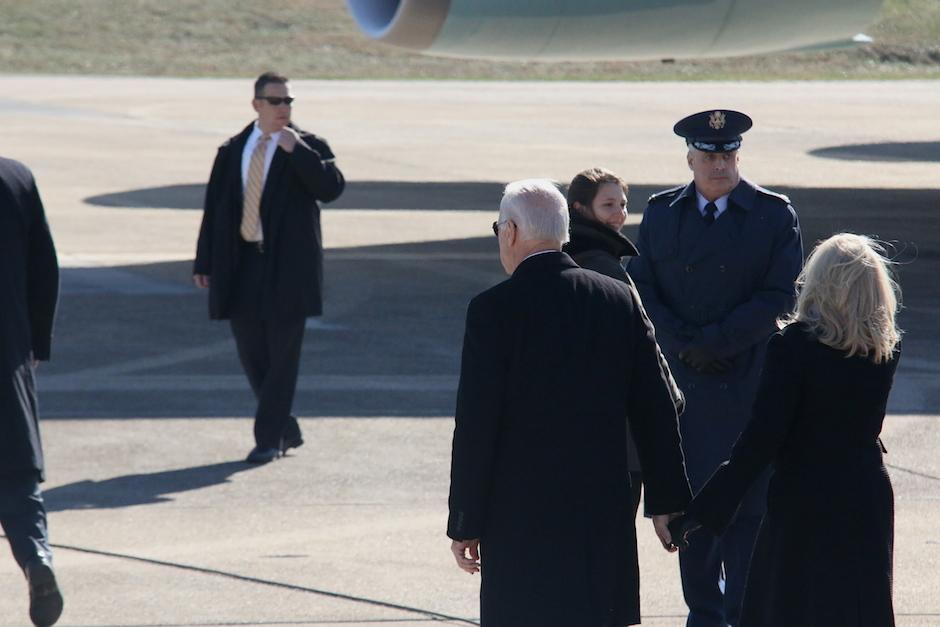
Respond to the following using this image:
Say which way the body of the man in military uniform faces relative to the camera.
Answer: toward the camera

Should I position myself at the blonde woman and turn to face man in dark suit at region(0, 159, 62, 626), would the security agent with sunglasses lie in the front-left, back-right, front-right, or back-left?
front-right

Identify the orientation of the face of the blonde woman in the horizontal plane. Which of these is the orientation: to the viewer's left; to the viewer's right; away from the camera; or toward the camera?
away from the camera

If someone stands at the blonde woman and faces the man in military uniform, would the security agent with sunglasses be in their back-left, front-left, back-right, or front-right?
front-left

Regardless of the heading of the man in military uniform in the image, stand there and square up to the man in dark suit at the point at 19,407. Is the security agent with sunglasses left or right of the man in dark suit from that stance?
right

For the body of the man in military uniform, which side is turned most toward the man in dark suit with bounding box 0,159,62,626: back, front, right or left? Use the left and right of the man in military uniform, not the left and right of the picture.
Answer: right

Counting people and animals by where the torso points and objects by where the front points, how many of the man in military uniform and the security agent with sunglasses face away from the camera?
0

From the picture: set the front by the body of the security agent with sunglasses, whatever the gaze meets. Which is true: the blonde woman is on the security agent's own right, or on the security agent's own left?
on the security agent's own left

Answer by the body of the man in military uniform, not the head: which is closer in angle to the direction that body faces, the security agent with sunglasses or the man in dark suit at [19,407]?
the man in dark suit

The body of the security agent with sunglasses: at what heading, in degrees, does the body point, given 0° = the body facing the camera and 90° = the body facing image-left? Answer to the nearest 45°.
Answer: approximately 45°

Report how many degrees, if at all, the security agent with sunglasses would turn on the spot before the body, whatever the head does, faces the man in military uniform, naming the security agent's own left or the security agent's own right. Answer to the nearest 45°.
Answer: approximately 90° to the security agent's own left

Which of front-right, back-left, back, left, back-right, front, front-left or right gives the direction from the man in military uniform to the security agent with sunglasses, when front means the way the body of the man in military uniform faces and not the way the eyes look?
back-right

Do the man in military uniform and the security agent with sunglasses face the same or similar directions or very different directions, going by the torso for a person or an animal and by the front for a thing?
same or similar directions
